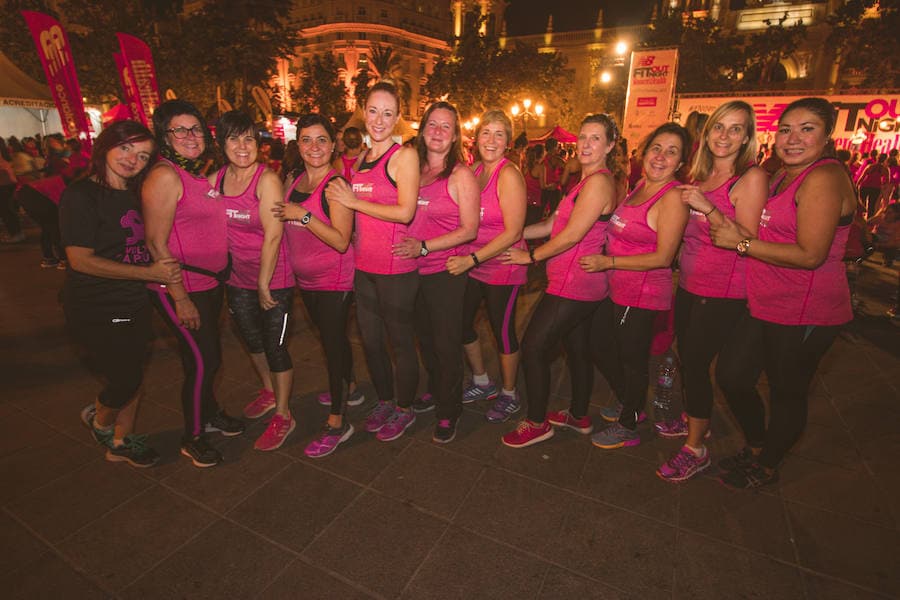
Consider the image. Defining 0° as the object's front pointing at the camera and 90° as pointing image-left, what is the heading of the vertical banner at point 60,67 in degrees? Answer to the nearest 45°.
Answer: approximately 0°

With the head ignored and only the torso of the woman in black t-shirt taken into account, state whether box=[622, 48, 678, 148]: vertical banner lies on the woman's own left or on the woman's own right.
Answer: on the woman's own left

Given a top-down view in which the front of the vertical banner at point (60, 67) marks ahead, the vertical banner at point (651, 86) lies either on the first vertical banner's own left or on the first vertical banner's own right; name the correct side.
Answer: on the first vertical banner's own left

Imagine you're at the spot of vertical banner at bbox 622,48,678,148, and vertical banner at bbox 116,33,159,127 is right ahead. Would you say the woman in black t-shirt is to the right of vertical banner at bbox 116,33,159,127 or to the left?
left

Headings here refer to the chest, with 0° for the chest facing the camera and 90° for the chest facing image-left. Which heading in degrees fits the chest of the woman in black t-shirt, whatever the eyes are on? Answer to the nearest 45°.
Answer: approximately 315°

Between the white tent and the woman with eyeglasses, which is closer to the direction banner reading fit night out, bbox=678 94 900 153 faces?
the woman with eyeglasses

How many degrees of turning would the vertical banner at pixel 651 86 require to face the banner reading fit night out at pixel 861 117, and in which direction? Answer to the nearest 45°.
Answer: approximately 135° to its left

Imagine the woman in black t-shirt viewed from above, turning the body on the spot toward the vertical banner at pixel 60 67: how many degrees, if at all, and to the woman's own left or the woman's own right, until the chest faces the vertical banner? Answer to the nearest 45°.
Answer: approximately 135° to the woman's own left

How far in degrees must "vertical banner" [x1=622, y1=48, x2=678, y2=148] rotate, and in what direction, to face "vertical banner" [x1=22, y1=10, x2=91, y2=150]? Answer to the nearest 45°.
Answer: approximately 45° to its right
